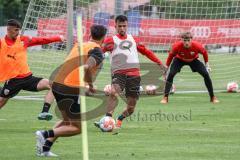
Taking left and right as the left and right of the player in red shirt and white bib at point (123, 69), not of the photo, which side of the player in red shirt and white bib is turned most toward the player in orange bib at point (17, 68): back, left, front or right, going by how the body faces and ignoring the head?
right

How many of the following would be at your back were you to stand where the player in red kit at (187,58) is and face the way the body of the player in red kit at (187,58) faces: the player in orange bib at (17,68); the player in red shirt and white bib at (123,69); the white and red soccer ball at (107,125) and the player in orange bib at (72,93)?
0

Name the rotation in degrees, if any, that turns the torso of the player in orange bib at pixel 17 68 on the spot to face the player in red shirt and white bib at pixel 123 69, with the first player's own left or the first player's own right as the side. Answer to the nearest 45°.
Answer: approximately 45° to the first player's own left

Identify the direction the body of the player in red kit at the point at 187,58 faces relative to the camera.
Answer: toward the camera

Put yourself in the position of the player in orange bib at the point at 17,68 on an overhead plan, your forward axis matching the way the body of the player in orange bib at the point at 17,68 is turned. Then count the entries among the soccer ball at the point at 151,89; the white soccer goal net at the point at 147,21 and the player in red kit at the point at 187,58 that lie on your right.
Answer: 0

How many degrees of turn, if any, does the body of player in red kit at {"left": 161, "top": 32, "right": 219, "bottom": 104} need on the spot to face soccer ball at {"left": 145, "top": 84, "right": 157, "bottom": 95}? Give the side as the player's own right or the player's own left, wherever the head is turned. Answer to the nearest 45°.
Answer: approximately 135° to the player's own right

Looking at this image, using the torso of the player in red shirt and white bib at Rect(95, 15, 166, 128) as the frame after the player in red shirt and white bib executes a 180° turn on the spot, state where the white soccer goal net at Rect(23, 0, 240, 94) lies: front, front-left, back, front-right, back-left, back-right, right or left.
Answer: front

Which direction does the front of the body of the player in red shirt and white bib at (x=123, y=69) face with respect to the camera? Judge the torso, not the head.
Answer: toward the camera

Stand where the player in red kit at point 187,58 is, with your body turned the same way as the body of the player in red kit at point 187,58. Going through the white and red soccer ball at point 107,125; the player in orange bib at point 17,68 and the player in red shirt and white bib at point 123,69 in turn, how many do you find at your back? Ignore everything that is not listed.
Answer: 0

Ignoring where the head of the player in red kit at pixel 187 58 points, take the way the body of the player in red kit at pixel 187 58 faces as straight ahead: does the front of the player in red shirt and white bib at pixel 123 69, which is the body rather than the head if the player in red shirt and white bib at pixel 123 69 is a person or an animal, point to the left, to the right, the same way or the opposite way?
the same way

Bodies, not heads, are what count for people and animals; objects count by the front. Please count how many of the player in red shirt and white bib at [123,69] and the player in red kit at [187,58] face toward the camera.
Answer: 2

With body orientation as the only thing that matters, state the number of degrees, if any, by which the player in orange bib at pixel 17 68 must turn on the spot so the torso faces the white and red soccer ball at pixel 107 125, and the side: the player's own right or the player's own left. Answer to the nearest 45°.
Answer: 0° — they already face it
